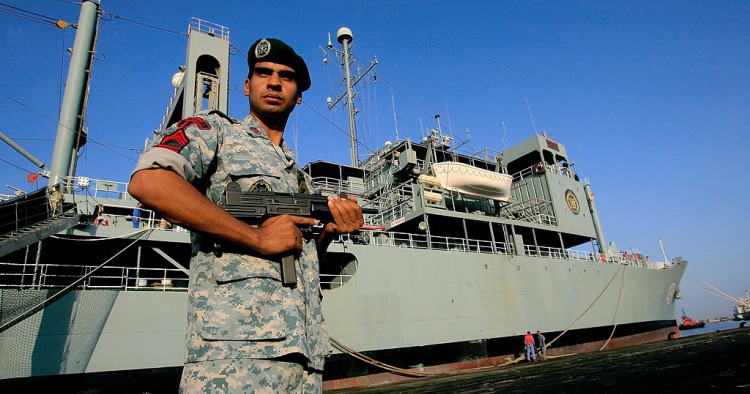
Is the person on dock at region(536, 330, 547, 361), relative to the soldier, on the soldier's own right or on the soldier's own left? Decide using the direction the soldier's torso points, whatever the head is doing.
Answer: on the soldier's own left

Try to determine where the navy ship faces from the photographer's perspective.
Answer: facing away from the viewer and to the right of the viewer

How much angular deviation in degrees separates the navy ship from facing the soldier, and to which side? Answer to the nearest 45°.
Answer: approximately 135° to its right
